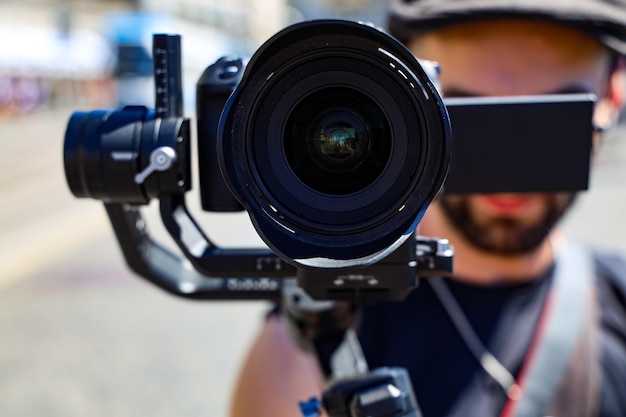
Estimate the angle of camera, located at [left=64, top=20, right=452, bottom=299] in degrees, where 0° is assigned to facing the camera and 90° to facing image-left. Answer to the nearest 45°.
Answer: approximately 0°
